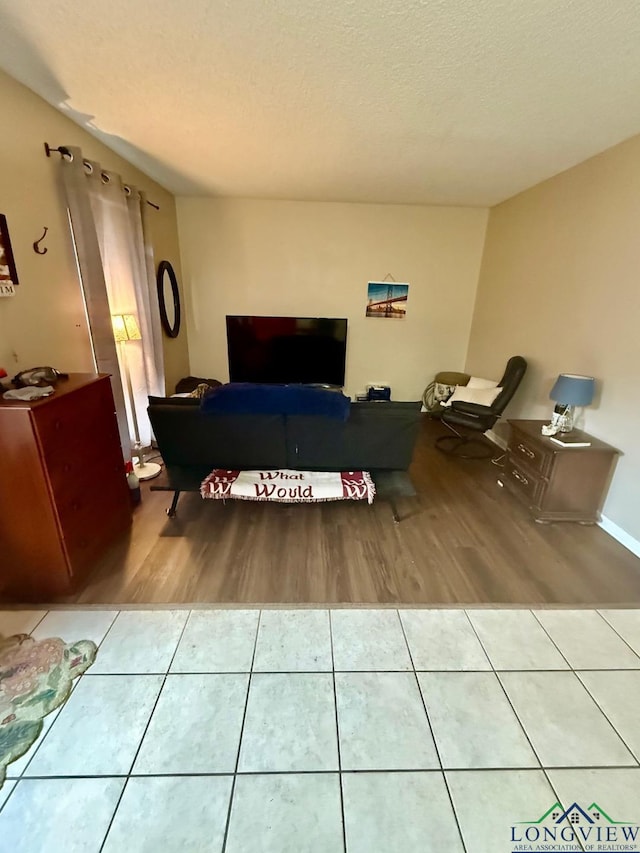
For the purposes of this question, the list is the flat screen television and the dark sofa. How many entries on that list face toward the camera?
1

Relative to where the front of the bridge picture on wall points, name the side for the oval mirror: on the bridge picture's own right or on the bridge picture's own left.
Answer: on the bridge picture's own right

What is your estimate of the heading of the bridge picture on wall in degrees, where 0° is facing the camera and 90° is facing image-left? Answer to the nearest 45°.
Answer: approximately 0°

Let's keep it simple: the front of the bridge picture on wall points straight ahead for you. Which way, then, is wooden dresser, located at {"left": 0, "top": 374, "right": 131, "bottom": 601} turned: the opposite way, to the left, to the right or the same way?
to the left

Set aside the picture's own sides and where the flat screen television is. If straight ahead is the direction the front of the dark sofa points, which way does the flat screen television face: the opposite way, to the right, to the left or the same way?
the opposite way

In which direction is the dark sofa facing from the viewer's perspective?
away from the camera

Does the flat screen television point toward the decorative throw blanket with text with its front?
yes

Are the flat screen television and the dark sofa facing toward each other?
yes

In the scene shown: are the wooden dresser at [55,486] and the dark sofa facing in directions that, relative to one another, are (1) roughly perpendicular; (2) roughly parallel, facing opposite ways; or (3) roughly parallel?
roughly perpendicular

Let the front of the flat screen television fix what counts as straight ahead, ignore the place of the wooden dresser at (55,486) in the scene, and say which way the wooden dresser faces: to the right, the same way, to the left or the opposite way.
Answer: to the left
